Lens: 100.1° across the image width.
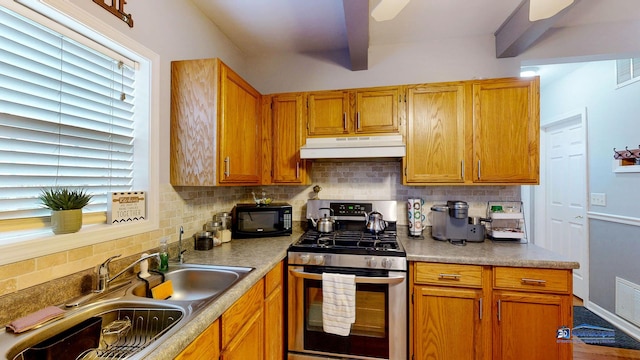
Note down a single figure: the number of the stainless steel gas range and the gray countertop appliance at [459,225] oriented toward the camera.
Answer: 2

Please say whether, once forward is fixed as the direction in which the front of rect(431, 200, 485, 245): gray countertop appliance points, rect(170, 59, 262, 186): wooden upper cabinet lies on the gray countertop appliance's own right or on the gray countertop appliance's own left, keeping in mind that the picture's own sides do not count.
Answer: on the gray countertop appliance's own right

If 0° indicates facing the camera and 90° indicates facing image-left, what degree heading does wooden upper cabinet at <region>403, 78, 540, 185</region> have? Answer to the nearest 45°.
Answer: approximately 0°

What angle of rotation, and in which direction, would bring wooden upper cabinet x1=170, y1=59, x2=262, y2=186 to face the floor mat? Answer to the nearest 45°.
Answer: approximately 45° to its left

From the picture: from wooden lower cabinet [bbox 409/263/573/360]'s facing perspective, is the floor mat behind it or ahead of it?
behind

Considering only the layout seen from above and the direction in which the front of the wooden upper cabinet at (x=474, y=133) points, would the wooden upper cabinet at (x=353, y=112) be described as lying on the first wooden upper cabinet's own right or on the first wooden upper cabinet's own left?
on the first wooden upper cabinet's own right

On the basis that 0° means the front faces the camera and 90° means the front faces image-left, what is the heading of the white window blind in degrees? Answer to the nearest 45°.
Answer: approximately 315°
